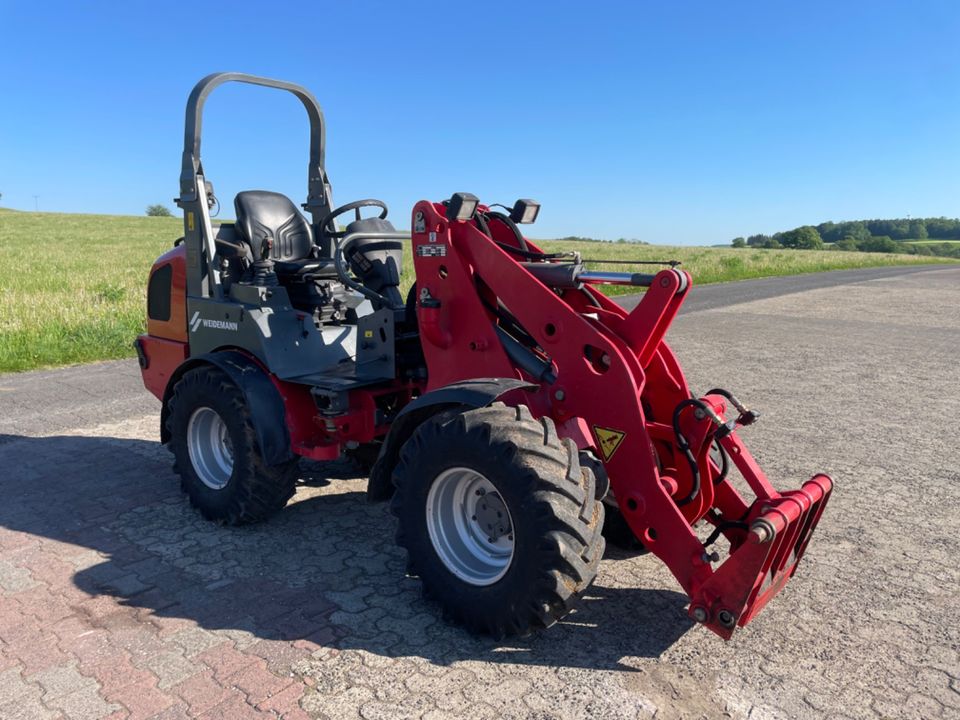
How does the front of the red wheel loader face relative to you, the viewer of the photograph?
facing the viewer and to the right of the viewer
